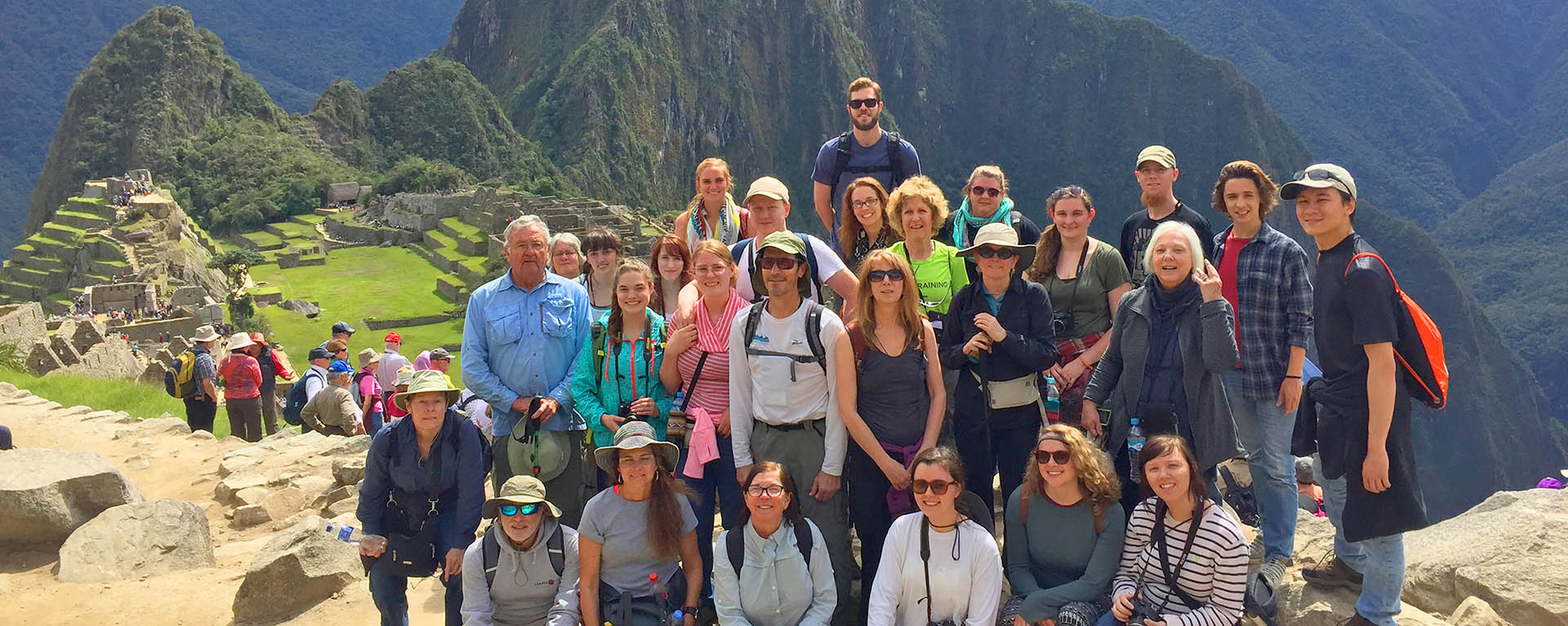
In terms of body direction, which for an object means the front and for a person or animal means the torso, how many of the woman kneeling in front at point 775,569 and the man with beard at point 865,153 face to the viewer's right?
0

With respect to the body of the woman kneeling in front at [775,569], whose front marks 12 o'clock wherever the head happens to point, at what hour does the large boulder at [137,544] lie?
The large boulder is roughly at 4 o'clock from the woman kneeling in front.

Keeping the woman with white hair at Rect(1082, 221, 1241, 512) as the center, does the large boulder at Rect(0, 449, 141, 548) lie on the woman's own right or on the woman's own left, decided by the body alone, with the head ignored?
on the woman's own right

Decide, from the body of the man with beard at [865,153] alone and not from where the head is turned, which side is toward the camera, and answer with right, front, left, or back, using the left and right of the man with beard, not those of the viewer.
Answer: front
